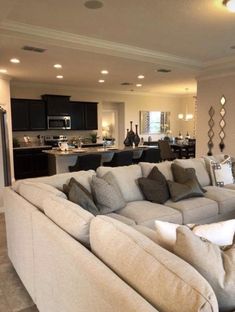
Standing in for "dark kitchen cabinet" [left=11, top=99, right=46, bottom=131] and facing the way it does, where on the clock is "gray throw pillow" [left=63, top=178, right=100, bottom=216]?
The gray throw pillow is roughly at 12 o'clock from the dark kitchen cabinet.

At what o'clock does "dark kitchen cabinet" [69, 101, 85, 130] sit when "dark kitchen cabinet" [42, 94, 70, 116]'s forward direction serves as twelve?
"dark kitchen cabinet" [69, 101, 85, 130] is roughly at 8 o'clock from "dark kitchen cabinet" [42, 94, 70, 116].

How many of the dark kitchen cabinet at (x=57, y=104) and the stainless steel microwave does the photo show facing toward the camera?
2

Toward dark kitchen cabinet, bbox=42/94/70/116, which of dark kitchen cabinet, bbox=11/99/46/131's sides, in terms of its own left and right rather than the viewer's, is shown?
left

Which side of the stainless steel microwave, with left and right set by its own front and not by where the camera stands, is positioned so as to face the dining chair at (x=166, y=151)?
left

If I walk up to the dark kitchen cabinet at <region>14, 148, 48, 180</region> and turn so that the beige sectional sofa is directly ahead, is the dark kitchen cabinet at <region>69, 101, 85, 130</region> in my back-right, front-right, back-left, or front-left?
back-left

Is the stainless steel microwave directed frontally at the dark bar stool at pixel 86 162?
yes

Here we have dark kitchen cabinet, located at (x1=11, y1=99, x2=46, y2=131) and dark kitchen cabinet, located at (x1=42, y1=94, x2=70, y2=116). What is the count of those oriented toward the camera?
2

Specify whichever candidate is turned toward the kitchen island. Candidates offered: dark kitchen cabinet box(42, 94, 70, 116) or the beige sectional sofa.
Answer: the dark kitchen cabinet

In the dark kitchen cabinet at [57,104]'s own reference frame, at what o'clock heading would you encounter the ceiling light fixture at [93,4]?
The ceiling light fixture is roughly at 12 o'clock from the dark kitchen cabinet.
